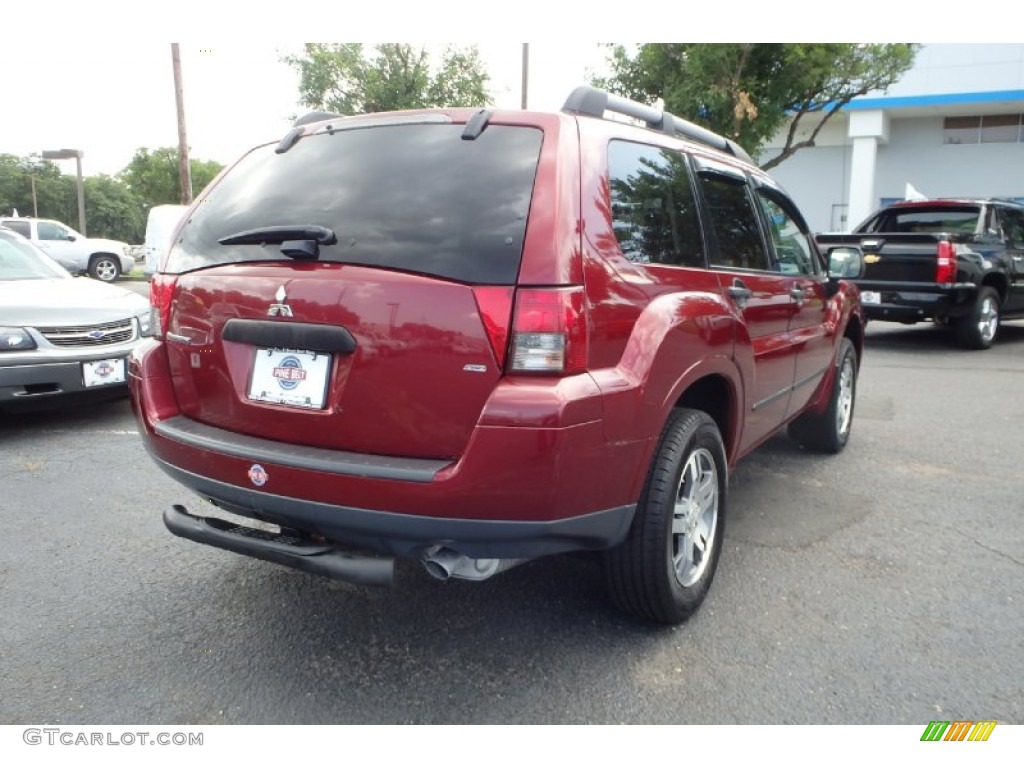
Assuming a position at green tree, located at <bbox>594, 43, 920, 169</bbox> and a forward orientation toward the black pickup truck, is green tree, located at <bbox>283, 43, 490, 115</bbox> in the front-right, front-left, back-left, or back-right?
back-right

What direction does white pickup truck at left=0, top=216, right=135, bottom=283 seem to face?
to the viewer's right

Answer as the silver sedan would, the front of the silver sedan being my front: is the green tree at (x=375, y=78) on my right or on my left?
on my left

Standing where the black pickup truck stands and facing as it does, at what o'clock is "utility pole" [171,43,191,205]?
The utility pole is roughly at 8 o'clock from the black pickup truck.

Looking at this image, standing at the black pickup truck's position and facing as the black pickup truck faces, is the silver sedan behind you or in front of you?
behind

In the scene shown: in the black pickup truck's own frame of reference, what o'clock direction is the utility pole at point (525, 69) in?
The utility pole is roughly at 9 o'clock from the black pickup truck.

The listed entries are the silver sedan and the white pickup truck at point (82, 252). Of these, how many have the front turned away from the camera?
0

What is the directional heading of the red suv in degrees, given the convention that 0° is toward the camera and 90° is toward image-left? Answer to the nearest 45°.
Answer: approximately 225°

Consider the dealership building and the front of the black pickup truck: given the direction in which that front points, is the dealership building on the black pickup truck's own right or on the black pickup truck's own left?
on the black pickup truck's own left

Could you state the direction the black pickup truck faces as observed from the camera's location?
facing away from the viewer and to the right of the viewer

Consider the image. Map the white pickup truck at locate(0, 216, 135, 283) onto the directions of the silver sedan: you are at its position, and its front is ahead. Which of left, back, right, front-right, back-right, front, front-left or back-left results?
back-left
